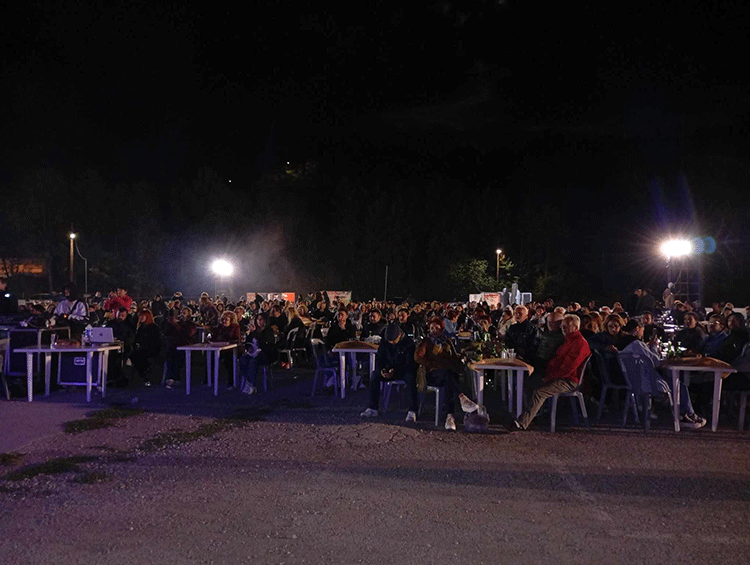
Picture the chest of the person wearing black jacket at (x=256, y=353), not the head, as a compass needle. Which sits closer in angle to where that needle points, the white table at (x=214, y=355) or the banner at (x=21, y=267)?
the white table

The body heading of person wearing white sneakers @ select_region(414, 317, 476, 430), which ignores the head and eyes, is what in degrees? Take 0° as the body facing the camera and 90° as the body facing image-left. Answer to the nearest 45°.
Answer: approximately 0°

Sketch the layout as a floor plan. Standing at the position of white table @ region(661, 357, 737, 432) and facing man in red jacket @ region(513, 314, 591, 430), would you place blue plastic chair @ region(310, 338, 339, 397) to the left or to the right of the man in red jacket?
right

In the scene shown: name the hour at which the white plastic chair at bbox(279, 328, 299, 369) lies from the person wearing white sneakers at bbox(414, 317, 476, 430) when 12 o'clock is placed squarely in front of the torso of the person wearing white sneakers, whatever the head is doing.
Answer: The white plastic chair is roughly at 5 o'clock from the person wearing white sneakers.

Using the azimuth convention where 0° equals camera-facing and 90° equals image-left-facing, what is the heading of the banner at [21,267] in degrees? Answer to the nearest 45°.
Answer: approximately 0°
